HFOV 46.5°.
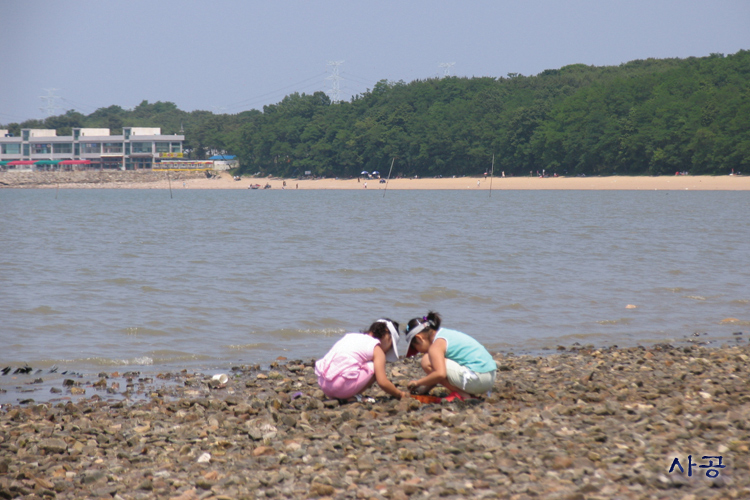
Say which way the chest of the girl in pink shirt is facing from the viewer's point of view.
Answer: to the viewer's right

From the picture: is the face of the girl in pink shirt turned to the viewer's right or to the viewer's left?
to the viewer's right
